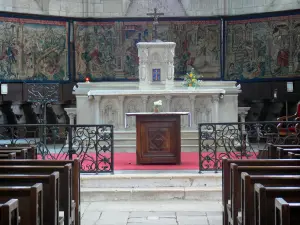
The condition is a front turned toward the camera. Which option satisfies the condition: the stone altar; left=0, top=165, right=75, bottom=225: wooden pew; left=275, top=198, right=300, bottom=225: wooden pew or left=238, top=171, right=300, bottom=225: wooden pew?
the stone altar

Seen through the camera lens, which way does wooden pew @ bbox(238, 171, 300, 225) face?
facing away from the viewer

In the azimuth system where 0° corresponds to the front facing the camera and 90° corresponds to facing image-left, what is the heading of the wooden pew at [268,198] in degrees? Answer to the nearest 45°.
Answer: approximately 180°

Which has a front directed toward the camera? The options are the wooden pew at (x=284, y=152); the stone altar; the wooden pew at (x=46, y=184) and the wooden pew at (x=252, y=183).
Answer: the stone altar

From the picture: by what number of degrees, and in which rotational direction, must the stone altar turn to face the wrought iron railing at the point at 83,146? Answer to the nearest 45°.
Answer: approximately 45° to its right

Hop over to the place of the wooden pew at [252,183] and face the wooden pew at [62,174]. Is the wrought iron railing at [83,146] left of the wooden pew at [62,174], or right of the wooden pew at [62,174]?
right

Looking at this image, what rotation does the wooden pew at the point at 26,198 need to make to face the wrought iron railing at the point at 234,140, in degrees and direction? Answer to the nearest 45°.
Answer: approximately 45° to its right

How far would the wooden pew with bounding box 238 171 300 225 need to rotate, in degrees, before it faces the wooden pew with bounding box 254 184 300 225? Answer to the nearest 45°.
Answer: approximately 180°

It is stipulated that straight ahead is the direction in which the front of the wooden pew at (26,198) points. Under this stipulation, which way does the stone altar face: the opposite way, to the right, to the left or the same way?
the opposite way

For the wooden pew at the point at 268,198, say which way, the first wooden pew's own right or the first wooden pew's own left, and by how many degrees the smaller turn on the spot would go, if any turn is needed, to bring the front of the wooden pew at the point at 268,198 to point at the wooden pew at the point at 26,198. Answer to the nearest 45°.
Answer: approximately 90° to the first wooden pew's own left

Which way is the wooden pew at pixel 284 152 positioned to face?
away from the camera

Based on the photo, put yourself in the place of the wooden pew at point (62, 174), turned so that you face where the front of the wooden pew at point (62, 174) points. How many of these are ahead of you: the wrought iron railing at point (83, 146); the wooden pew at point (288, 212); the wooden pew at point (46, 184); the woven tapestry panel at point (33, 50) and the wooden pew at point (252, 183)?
2

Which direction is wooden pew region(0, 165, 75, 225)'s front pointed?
away from the camera
